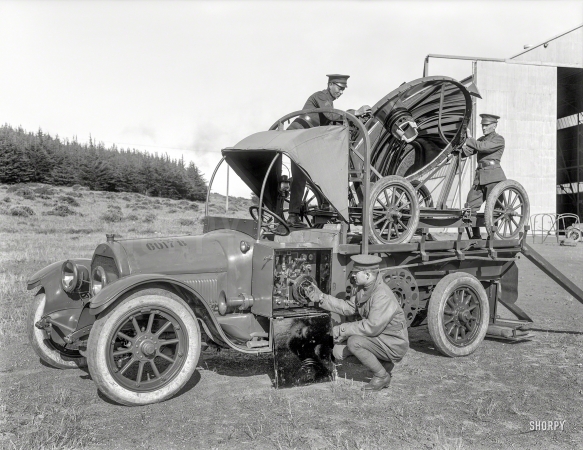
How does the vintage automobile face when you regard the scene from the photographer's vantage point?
facing the viewer and to the left of the viewer

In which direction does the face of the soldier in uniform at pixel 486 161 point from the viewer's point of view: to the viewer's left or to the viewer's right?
to the viewer's left

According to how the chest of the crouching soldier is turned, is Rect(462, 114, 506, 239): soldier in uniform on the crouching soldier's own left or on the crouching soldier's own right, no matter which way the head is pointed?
on the crouching soldier's own right

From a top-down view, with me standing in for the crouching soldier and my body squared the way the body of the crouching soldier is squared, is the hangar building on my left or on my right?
on my right

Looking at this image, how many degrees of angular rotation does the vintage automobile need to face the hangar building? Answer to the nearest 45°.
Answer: approximately 180°

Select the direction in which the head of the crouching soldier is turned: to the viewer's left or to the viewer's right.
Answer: to the viewer's left

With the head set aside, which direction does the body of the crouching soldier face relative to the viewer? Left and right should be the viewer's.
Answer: facing to the left of the viewer
